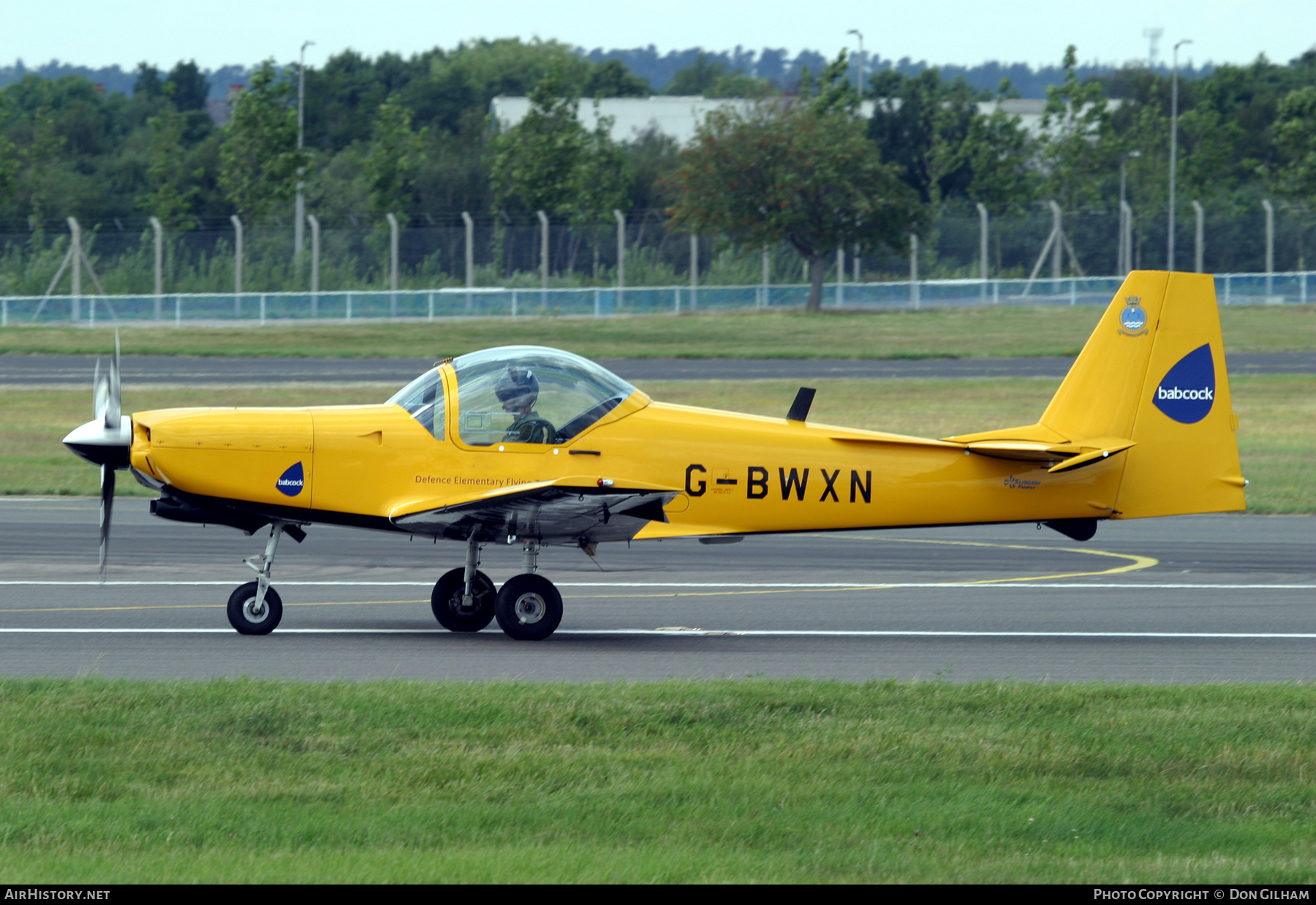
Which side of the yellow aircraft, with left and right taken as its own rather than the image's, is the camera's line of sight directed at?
left

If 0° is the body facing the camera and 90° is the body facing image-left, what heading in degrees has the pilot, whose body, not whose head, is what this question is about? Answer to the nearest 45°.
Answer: approximately 90°

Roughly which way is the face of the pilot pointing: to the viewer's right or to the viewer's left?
to the viewer's left
